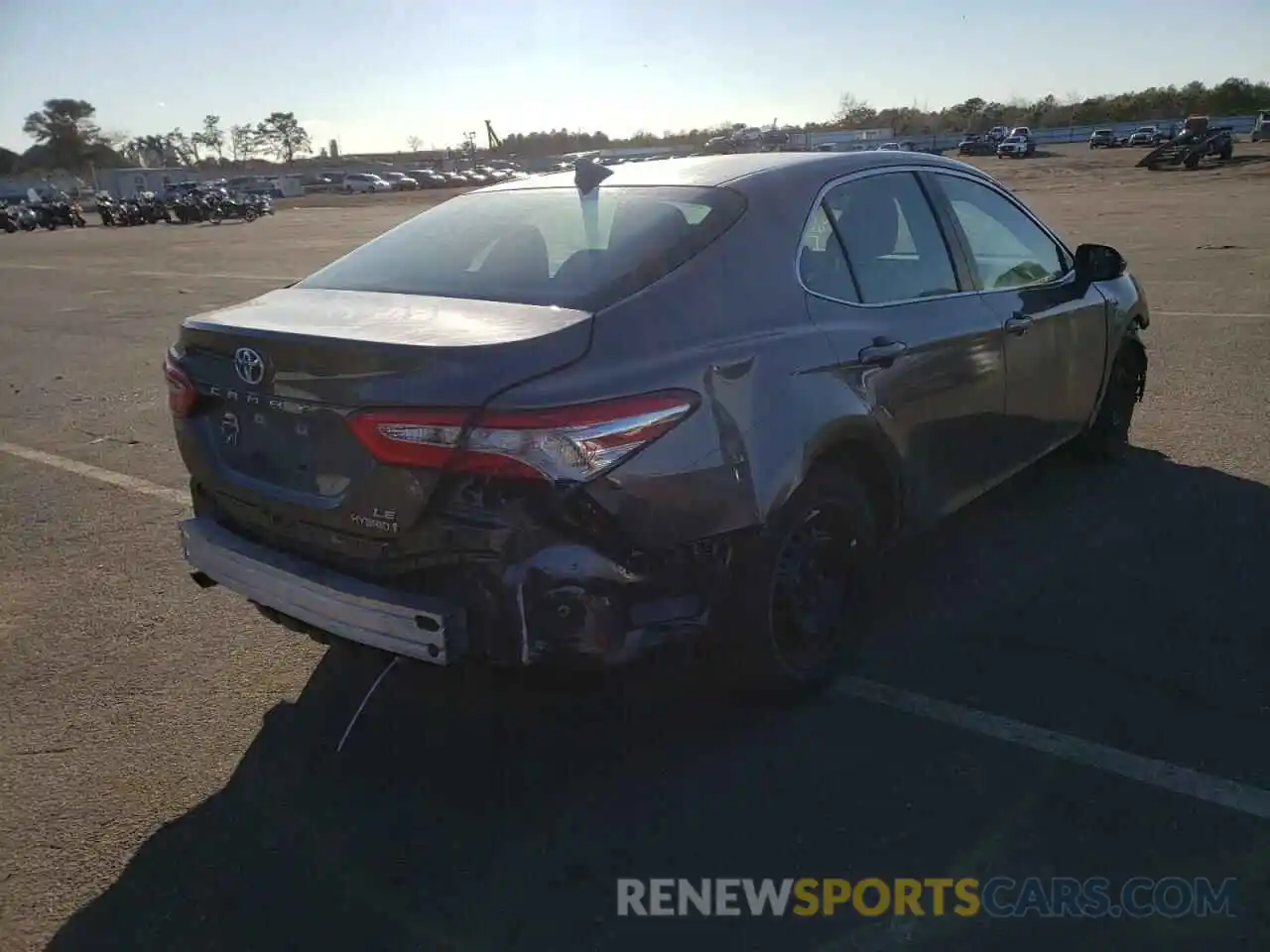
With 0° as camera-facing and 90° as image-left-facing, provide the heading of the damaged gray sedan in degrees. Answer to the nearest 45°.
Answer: approximately 225°
